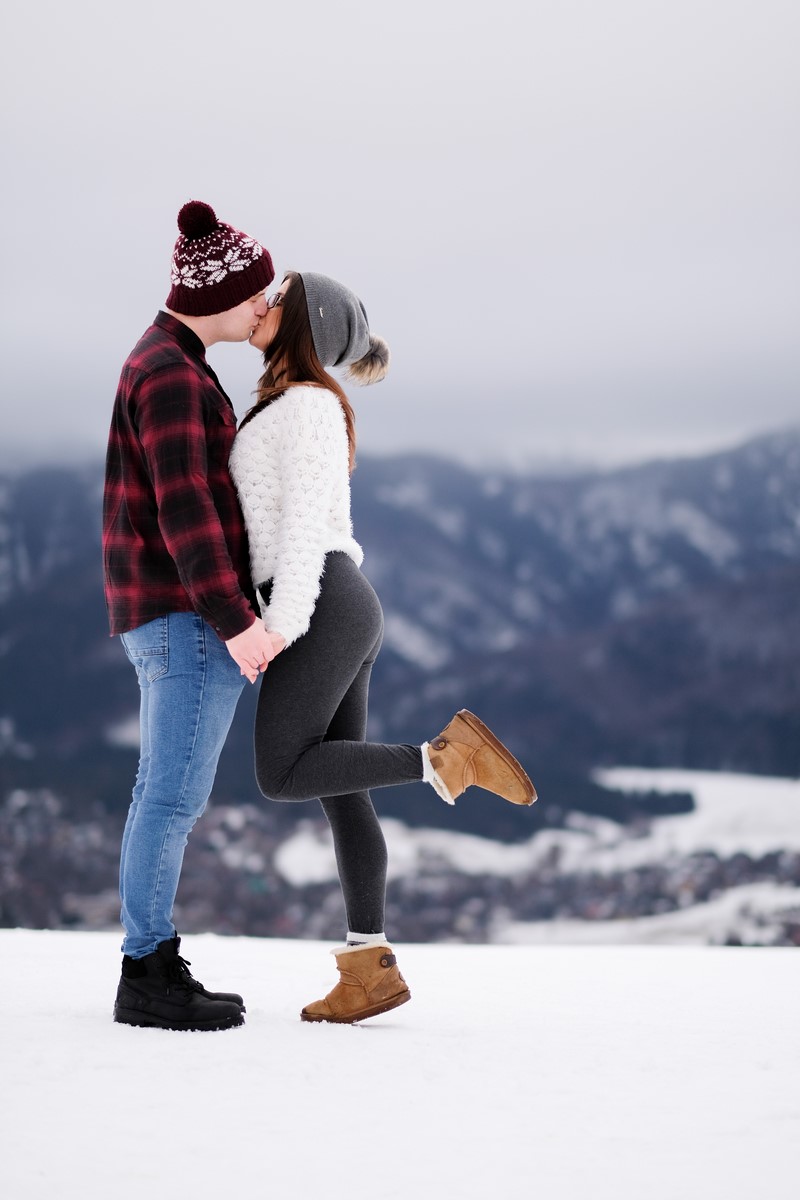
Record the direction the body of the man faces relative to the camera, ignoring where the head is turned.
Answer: to the viewer's right

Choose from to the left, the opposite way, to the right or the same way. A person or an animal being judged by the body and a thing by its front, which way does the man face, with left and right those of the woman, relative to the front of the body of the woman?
the opposite way

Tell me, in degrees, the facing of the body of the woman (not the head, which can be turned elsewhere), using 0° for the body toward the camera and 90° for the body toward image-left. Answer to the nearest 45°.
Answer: approximately 90°

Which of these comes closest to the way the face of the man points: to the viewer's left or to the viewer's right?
to the viewer's right

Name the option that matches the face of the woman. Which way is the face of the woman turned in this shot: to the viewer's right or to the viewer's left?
to the viewer's left

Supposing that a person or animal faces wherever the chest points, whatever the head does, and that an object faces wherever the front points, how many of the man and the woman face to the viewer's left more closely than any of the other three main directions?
1
